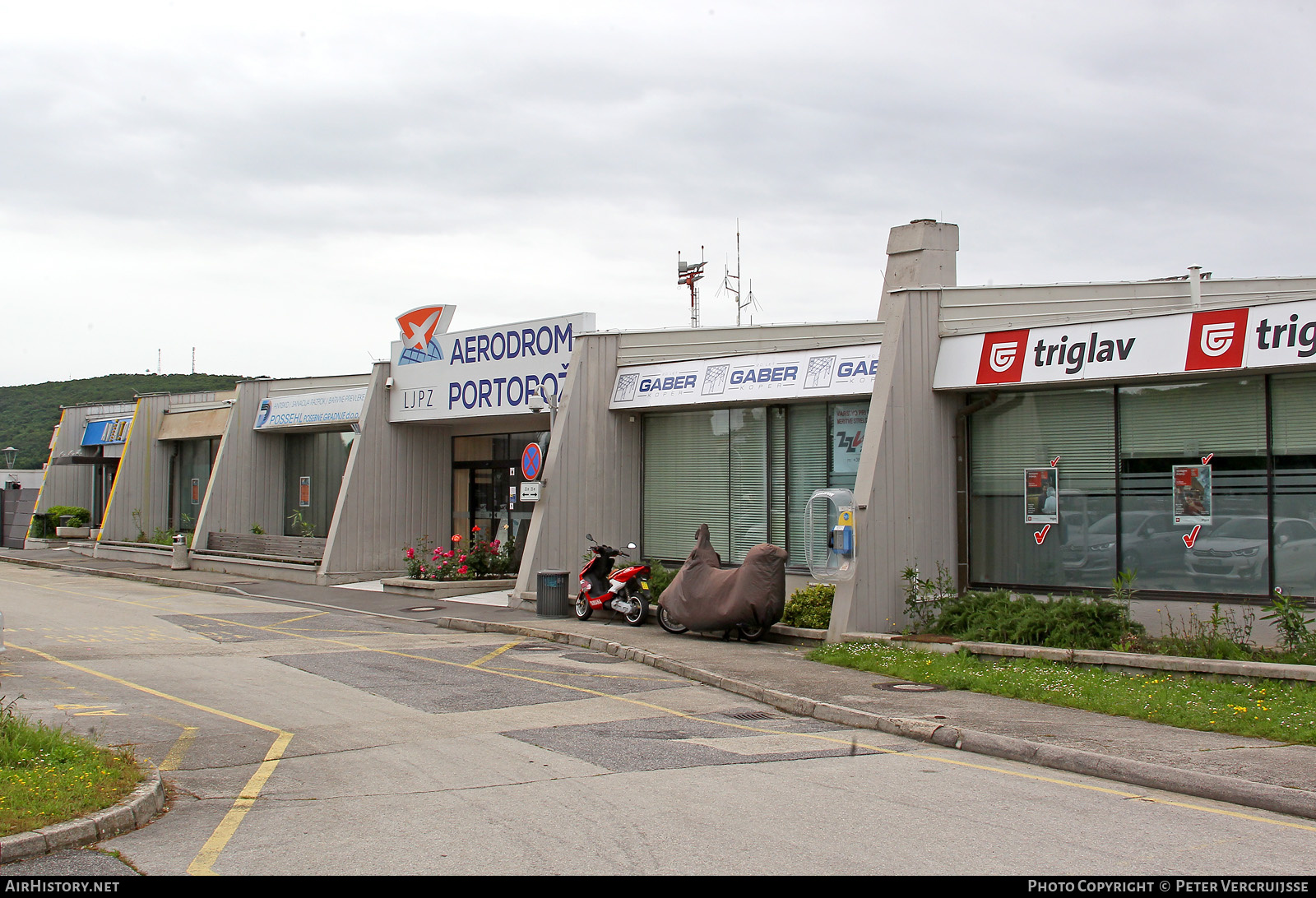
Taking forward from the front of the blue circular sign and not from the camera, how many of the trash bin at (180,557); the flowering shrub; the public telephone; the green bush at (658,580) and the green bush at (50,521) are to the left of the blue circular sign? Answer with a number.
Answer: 2

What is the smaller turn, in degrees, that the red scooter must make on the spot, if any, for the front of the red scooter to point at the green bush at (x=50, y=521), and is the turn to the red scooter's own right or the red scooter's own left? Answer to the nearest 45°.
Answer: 0° — it already faces it

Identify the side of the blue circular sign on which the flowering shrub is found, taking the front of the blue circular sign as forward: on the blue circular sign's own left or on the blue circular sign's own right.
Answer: on the blue circular sign's own right

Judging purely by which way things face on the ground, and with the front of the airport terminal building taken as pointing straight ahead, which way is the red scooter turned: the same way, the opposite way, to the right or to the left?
to the right

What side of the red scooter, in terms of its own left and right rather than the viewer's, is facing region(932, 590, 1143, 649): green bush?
back

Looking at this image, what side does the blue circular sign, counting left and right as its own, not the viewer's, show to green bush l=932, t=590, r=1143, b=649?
left

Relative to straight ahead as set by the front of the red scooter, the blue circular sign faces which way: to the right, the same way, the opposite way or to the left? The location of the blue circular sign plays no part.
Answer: to the left

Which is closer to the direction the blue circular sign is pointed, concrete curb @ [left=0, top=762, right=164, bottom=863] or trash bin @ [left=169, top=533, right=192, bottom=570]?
the concrete curb

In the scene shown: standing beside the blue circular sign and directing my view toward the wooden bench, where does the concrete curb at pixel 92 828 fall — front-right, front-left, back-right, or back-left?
back-left

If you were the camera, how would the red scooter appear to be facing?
facing away from the viewer and to the left of the viewer

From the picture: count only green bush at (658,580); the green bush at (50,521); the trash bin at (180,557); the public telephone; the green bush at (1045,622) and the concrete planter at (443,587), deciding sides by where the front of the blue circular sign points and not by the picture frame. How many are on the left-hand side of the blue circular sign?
3

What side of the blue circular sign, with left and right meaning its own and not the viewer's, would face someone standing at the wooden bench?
right

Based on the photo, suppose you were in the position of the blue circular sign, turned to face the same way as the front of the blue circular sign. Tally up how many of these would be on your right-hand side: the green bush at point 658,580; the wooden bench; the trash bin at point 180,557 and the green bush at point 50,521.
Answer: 3

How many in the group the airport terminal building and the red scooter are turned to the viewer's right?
0

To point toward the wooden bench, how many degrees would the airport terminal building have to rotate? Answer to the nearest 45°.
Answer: approximately 90° to its right

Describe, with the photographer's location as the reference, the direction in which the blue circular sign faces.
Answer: facing the viewer and to the left of the viewer
